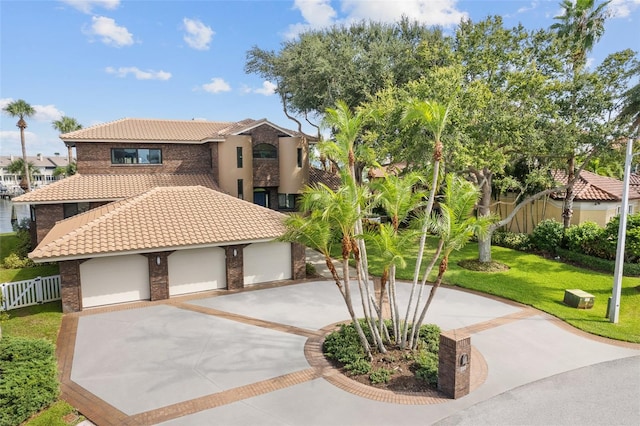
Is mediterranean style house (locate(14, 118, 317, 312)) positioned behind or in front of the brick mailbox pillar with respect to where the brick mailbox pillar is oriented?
behind

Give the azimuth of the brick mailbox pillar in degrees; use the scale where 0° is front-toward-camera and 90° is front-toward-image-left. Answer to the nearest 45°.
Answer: approximately 315°

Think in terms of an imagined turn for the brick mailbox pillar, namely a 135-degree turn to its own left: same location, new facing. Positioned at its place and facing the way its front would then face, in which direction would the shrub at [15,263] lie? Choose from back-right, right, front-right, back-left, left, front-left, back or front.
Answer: left

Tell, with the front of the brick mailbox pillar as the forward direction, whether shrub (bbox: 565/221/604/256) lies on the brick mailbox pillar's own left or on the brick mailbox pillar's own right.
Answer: on the brick mailbox pillar's own left

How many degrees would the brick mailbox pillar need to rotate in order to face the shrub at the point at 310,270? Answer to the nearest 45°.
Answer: approximately 180°

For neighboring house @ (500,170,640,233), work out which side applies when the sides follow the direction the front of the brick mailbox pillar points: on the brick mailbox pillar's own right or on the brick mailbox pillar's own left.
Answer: on the brick mailbox pillar's own left

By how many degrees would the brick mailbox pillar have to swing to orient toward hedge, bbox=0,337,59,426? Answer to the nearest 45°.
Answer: approximately 90° to its right
